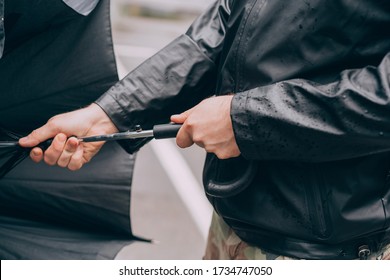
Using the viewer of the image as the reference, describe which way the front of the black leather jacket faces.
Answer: facing the viewer and to the left of the viewer
